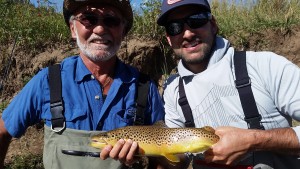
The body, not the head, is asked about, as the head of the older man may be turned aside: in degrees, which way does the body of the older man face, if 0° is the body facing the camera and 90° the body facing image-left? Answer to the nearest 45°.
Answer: approximately 0°
